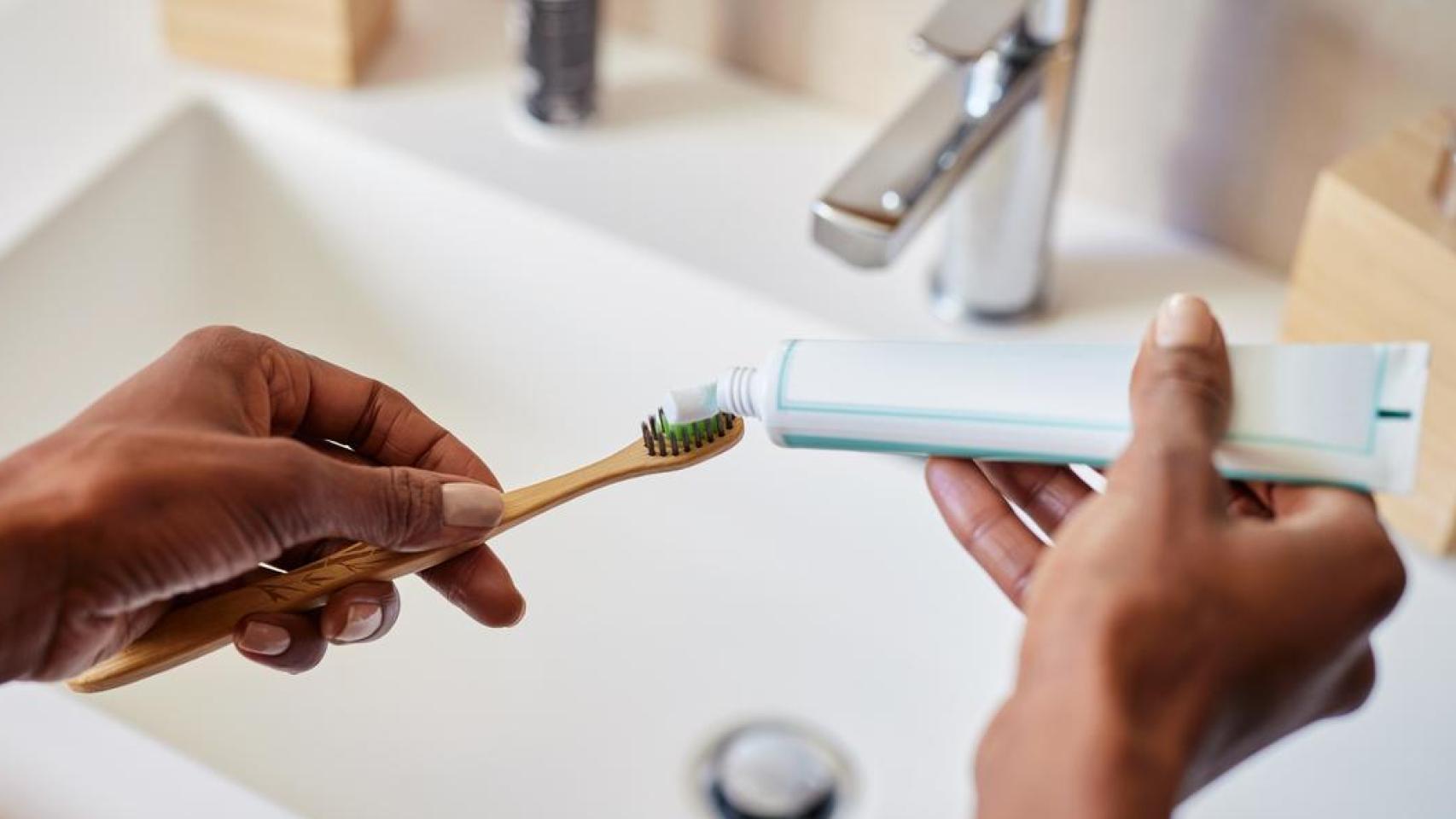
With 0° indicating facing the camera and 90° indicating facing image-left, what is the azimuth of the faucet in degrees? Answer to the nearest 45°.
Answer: approximately 45°

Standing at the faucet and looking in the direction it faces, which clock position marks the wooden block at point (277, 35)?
The wooden block is roughly at 2 o'clock from the faucet.

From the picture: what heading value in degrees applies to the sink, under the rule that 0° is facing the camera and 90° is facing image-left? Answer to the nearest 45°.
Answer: approximately 45°
